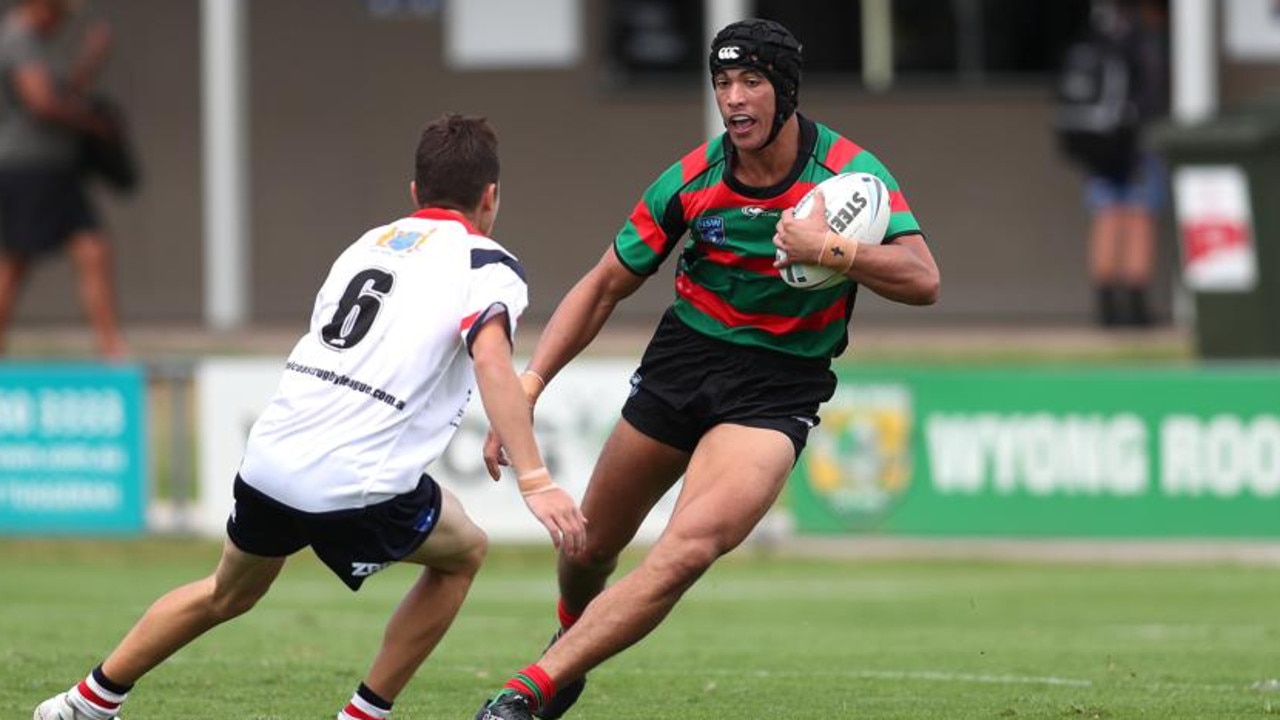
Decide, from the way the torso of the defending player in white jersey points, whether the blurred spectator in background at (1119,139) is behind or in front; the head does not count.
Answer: in front

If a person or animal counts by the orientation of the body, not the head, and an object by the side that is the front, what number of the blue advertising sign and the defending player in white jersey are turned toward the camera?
1

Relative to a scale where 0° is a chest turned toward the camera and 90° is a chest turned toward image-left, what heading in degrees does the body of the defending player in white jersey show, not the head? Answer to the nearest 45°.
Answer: approximately 225°

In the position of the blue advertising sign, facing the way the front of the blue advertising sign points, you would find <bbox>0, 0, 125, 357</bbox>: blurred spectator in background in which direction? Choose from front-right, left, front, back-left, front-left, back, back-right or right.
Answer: back

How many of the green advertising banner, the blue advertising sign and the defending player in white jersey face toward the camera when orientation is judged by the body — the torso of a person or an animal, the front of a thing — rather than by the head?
2

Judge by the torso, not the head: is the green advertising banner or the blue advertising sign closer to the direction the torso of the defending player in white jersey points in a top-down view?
the green advertising banner

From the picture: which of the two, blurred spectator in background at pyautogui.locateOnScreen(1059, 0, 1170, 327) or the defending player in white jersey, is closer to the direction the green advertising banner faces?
the defending player in white jersey

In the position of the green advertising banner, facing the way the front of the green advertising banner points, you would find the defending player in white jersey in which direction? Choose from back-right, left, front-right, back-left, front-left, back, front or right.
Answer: front

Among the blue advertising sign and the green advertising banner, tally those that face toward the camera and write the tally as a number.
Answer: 2

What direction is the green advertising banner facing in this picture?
toward the camera

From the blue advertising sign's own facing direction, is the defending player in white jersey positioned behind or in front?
in front

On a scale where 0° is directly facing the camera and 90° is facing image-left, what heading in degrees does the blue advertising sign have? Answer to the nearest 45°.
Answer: approximately 0°

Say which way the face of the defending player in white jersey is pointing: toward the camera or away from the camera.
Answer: away from the camera
